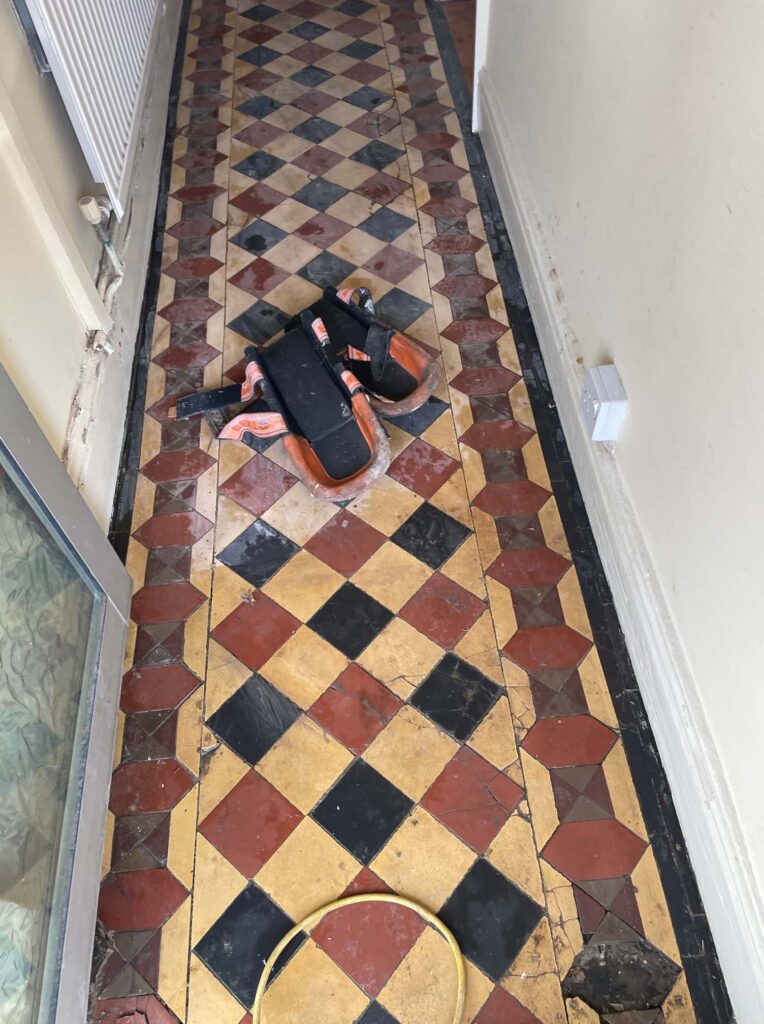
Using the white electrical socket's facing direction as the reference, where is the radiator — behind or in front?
in front

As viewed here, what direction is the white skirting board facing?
to the viewer's left

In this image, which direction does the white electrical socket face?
to the viewer's left

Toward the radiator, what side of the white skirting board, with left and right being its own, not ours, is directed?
front
